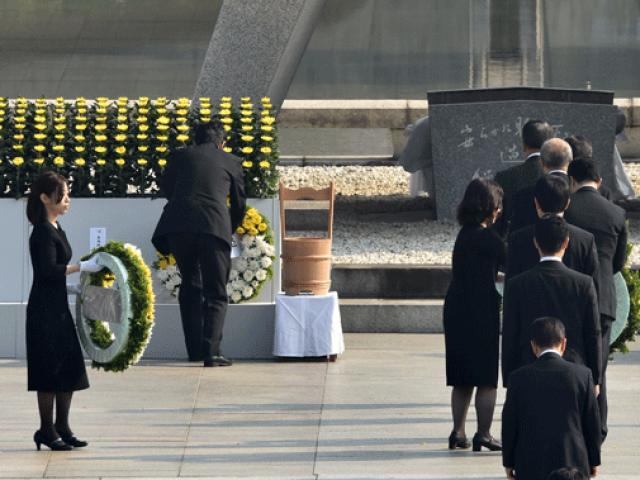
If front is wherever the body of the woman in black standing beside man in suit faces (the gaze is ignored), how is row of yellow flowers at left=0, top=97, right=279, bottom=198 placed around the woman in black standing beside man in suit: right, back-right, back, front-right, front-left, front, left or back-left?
left

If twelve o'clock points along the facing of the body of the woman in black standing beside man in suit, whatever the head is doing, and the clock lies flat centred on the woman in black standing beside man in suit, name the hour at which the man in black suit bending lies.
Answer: The man in black suit bending is roughly at 9 o'clock from the woman in black standing beside man in suit.

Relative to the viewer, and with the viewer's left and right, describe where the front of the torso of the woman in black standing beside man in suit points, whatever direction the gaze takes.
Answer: facing away from the viewer and to the right of the viewer

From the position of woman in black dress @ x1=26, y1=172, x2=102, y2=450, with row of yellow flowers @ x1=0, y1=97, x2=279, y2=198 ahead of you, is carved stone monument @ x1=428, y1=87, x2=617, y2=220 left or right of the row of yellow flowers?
right

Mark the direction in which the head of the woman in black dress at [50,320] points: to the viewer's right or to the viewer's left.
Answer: to the viewer's right

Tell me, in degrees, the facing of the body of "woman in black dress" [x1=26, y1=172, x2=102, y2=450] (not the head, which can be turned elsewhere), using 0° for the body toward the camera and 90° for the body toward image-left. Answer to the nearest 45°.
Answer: approximately 270°

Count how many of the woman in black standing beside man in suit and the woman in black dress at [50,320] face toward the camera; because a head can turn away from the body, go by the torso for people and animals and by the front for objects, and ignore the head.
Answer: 0

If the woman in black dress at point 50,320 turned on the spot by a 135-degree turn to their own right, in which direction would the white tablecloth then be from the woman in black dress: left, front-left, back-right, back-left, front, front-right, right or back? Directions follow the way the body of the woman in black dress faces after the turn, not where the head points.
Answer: back

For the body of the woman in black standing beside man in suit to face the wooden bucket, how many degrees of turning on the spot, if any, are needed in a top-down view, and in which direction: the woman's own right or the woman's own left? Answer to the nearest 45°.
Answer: approximately 90° to the woman's own left

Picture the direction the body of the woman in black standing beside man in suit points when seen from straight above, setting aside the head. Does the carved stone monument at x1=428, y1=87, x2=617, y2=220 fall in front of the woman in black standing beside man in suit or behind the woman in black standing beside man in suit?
in front
